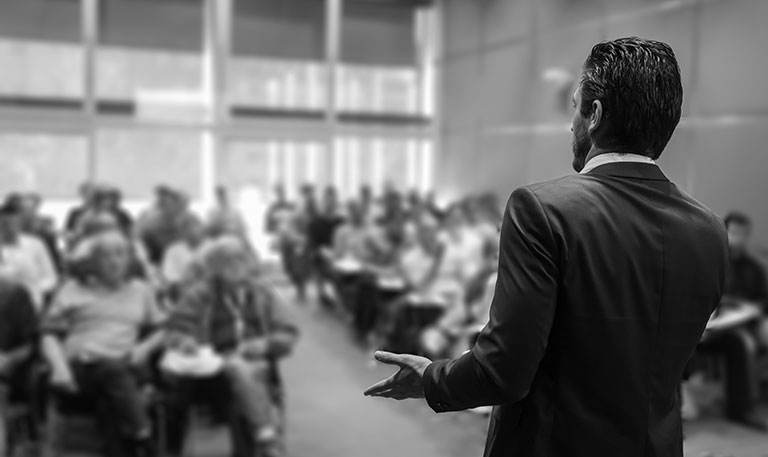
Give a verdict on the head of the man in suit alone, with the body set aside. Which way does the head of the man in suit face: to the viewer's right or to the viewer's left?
to the viewer's left

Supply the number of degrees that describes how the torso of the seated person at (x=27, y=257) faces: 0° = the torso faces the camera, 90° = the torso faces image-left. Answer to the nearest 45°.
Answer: approximately 0°

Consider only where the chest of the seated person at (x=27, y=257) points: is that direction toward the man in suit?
yes

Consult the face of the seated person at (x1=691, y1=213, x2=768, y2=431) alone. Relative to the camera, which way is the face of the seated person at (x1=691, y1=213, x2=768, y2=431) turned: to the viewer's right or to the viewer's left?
to the viewer's left

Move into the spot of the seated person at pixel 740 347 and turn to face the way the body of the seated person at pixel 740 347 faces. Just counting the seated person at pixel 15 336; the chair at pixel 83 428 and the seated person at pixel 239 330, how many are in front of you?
3

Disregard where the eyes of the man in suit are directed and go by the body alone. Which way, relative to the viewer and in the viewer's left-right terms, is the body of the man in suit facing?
facing away from the viewer and to the left of the viewer

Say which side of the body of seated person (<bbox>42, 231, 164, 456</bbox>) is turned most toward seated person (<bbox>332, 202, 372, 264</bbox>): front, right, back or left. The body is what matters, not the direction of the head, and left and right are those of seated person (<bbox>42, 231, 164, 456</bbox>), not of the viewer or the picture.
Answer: back
